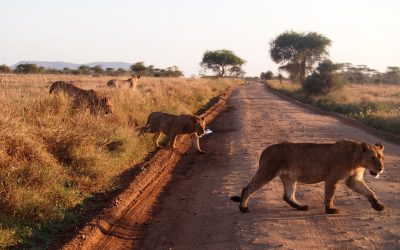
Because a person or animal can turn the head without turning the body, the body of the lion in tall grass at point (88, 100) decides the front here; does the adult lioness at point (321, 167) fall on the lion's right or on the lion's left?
on the lion's right

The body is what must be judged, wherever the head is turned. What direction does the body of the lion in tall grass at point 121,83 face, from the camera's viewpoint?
to the viewer's right

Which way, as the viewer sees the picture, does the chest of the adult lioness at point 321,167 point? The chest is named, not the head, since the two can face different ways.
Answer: to the viewer's right

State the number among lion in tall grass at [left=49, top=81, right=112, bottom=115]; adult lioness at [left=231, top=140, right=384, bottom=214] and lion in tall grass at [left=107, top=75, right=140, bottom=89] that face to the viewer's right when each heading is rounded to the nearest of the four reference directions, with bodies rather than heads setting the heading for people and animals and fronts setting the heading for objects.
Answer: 3

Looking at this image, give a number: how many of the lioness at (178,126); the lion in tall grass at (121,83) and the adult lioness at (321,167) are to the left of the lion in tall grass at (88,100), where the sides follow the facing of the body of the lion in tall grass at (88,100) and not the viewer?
1

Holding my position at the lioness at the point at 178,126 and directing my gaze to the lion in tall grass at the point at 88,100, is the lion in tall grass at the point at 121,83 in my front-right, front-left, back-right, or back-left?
front-right

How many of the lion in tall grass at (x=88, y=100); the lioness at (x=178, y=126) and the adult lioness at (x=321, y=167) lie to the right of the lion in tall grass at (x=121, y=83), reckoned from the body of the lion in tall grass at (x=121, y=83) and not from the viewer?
3

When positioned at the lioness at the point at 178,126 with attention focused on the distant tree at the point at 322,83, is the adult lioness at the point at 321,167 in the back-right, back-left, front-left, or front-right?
back-right

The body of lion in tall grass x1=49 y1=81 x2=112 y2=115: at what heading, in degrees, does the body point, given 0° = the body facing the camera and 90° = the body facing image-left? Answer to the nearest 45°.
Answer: approximately 270°

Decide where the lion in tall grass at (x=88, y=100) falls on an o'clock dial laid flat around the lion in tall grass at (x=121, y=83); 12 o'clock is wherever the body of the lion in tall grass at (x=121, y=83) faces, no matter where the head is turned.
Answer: the lion in tall grass at (x=88, y=100) is roughly at 3 o'clock from the lion in tall grass at (x=121, y=83).

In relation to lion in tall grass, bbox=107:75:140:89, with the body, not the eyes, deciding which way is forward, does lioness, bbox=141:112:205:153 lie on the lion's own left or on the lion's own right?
on the lion's own right

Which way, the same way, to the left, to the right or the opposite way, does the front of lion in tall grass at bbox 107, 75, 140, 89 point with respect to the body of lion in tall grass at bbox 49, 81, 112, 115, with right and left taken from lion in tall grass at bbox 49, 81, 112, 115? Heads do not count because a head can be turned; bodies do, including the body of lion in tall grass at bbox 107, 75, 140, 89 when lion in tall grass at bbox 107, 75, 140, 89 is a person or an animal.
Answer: the same way

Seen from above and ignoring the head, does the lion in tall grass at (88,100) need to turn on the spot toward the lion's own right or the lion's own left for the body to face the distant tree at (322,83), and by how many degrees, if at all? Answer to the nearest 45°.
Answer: approximately 45° to the lion's own left

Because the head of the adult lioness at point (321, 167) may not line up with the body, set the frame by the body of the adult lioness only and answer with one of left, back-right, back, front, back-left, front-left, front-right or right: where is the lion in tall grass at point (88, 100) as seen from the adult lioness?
back-left

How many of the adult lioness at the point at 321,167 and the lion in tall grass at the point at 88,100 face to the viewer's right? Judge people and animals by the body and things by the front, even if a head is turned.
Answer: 2

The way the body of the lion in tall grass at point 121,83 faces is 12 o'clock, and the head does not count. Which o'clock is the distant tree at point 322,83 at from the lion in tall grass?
The distant tree is roughly at 11 o'clock from the lion in tall grass.

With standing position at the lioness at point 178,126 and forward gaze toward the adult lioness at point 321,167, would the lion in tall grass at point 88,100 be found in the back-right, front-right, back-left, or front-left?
back-right
